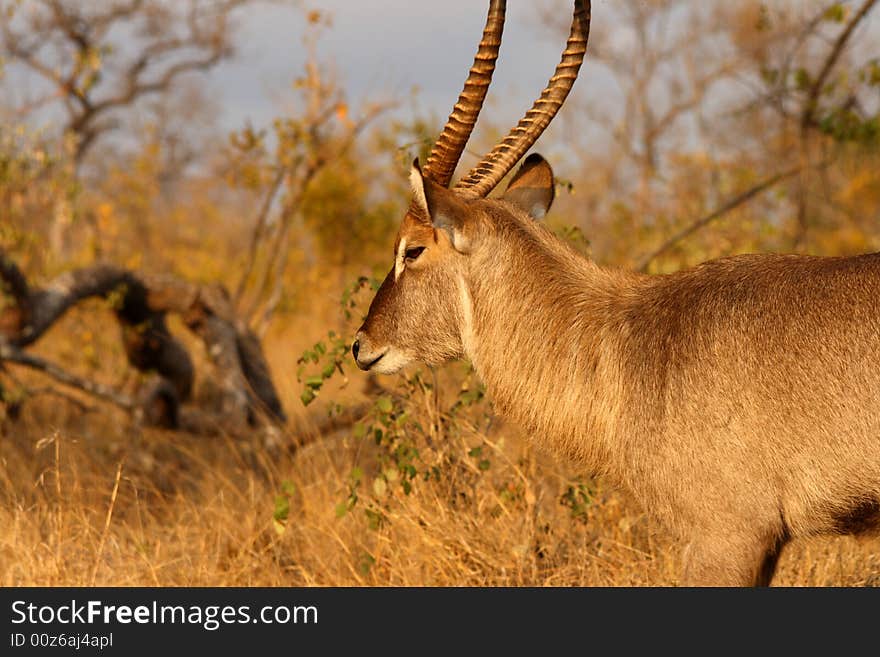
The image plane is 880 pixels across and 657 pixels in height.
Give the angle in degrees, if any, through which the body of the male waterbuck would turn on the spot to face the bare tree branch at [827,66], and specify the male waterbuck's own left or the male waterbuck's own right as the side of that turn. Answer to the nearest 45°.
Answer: approximately 90° to the male waterbuck's own right

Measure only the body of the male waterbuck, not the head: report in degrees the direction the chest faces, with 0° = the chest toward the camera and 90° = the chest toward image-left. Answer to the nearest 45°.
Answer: approximately 90°
